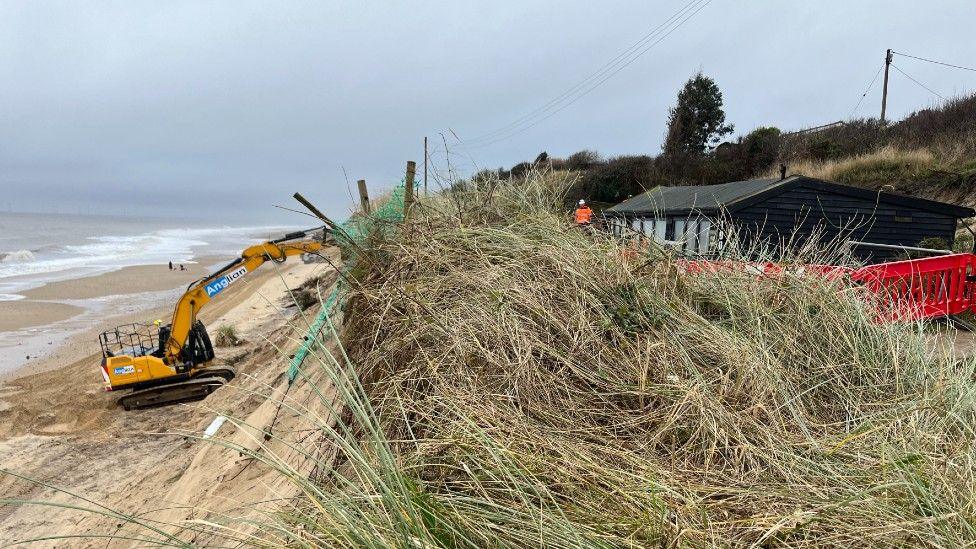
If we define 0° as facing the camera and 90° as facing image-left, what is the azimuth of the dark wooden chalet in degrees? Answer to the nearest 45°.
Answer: approximately 45°

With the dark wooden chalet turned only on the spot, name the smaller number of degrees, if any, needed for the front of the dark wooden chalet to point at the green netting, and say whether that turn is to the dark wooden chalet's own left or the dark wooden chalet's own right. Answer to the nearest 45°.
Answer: approximately 45° to the dark wooden chalet's own left

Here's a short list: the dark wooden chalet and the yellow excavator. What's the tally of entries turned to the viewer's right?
1

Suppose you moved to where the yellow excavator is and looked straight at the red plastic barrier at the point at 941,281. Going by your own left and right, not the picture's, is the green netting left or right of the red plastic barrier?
right

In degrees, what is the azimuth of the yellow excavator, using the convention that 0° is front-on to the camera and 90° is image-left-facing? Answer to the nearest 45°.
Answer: approximately 270°

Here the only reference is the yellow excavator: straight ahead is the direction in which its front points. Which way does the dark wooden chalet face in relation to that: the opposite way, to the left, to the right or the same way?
the opposite way

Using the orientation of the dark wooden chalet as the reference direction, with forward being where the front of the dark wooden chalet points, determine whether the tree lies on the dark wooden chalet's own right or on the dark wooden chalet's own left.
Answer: on the dark wooden chalet's own right

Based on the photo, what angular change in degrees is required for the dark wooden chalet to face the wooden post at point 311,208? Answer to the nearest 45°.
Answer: approximately 45° to its left

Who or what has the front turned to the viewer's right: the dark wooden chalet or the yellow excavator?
the yellow excavator

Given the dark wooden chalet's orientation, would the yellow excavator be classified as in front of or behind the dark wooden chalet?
in front
